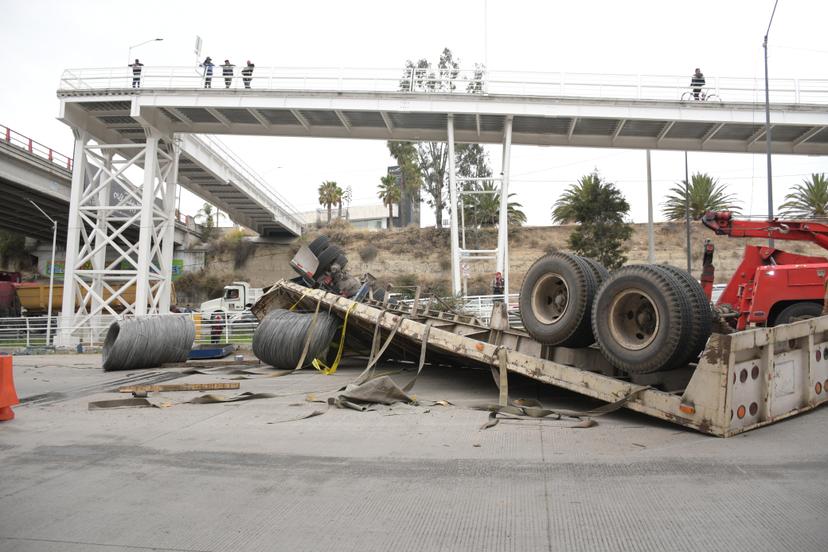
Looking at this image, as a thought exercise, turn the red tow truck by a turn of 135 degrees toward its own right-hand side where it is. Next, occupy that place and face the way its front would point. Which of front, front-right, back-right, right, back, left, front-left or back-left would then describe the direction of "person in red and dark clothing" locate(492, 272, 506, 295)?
right

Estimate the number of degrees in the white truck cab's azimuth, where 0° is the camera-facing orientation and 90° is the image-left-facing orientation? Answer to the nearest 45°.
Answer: approximately 90°

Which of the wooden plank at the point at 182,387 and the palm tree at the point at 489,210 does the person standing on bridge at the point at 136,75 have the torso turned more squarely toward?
the wooden plank

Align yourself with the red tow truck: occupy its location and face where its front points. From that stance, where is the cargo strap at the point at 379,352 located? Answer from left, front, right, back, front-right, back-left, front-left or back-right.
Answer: back-right

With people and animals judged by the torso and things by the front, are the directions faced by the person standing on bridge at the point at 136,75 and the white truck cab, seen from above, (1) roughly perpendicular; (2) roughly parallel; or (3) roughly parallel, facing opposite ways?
roughly perpendicular

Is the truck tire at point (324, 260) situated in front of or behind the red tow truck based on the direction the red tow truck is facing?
behind

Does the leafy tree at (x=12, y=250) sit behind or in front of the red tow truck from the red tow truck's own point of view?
behind

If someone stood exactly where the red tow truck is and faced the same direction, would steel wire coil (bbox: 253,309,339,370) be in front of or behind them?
behind

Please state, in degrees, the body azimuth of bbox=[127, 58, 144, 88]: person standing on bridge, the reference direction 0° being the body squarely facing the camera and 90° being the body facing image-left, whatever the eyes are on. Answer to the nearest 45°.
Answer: approximately 0°

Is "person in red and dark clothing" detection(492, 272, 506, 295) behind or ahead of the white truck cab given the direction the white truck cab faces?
behind

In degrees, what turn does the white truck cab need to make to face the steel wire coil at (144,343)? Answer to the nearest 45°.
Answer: approximately 90° to its left

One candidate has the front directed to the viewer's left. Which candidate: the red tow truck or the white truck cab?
the white truck cab
